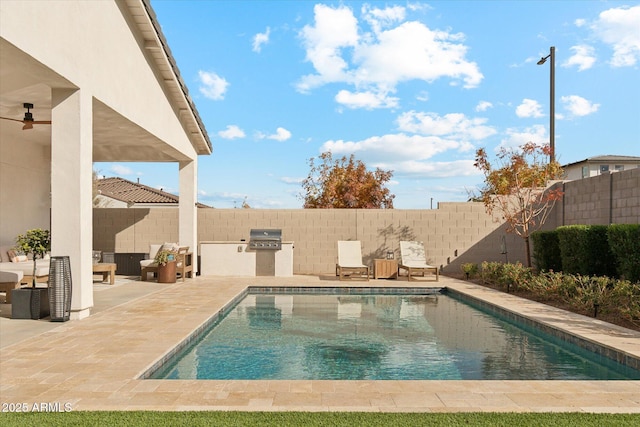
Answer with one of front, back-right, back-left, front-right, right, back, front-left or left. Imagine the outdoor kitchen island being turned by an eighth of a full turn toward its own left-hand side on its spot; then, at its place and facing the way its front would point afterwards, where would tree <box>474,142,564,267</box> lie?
front-left

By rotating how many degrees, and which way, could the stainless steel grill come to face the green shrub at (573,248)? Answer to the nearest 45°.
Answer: approximately 45° to its left

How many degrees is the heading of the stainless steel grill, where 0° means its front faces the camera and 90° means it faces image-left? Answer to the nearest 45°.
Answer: approximately 0°

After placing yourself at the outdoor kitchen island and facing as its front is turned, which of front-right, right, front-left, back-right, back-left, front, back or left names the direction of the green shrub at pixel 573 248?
front-left

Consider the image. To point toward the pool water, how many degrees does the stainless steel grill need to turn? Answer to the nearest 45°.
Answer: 0° — it already faces it

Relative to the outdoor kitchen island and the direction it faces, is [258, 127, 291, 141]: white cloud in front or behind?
behind

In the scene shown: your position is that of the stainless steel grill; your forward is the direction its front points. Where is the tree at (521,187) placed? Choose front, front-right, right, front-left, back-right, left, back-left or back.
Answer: left

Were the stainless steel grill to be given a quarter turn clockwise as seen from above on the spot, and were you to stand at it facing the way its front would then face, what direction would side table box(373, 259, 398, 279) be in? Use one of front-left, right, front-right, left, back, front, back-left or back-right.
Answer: back

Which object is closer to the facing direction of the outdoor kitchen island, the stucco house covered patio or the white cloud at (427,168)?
the stucco house covered patio
